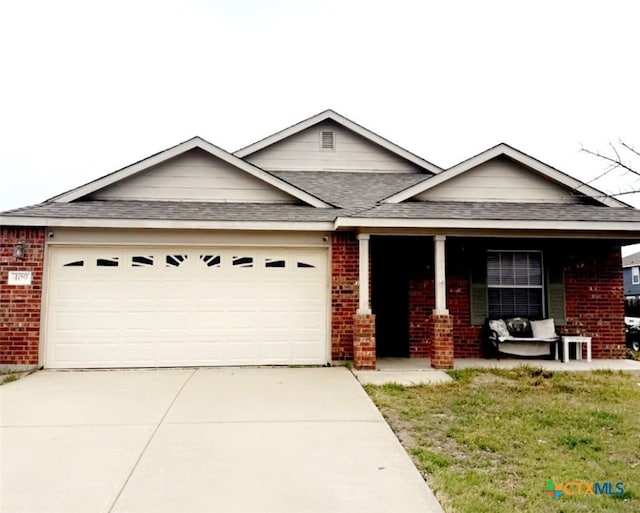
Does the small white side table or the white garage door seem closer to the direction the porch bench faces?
the white garage door

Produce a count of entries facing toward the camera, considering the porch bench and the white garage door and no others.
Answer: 2

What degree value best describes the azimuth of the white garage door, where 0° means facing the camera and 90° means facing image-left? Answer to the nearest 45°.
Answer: approximately 0°

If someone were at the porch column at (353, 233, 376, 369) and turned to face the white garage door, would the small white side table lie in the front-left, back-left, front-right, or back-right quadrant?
back-right

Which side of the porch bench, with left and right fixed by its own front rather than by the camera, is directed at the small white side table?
left

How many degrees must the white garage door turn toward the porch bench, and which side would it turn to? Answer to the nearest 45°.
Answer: approximately 90° to its left

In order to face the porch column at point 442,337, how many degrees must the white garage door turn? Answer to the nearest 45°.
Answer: approximately 90° to its left

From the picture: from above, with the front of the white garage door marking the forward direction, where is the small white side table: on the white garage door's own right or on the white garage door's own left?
on the white garage door's own left

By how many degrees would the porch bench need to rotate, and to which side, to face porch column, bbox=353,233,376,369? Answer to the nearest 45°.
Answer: approximately 45° to its right
